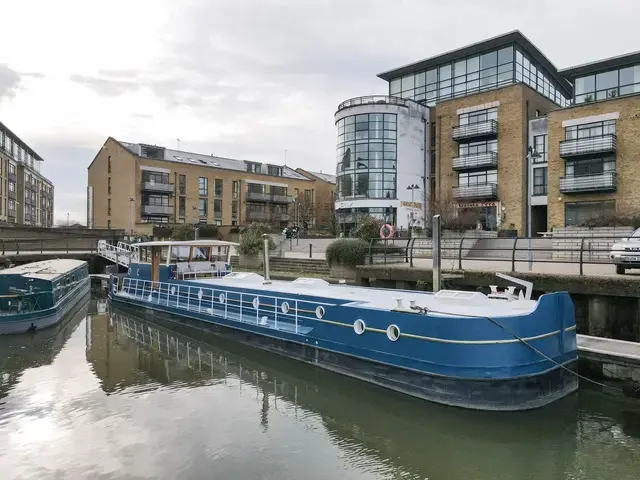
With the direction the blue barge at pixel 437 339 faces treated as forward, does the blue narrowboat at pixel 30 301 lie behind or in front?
behind

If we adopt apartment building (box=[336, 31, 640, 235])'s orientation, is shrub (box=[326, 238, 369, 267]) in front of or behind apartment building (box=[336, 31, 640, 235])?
in front

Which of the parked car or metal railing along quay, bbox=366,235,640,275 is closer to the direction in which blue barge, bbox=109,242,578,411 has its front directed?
the parked car

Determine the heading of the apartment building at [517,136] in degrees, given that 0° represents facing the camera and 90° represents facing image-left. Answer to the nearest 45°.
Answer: approximately 45°

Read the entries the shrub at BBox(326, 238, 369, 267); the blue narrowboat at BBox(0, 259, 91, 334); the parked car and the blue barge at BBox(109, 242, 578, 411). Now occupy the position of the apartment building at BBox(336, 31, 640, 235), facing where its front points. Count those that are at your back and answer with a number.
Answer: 0

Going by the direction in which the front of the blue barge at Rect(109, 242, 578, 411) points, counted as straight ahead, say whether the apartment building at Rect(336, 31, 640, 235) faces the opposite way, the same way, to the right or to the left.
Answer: to the right

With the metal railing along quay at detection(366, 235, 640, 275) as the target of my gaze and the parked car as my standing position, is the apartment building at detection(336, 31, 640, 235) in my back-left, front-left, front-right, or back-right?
front-right

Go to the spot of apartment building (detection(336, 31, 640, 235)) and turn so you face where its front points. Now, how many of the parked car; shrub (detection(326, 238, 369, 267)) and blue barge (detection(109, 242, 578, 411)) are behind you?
0

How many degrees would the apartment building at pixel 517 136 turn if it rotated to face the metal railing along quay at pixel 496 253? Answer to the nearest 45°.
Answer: approximately 45° to its left

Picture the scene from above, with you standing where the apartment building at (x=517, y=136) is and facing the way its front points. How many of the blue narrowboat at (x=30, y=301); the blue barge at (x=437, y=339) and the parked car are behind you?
0

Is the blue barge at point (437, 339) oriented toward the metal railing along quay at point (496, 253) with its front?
no

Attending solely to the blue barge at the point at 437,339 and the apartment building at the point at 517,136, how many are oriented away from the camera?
0

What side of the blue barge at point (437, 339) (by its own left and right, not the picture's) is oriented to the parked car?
left

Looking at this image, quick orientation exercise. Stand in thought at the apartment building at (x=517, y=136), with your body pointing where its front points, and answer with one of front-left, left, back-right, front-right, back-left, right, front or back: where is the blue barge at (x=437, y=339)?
front-left

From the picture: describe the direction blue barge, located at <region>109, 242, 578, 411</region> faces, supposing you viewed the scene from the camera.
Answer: facing the viewer and to the right of the viewer

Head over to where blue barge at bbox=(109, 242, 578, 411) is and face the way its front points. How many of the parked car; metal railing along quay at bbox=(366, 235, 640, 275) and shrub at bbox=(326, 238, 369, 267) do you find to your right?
0

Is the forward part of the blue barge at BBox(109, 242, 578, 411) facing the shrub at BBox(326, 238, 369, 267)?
no
